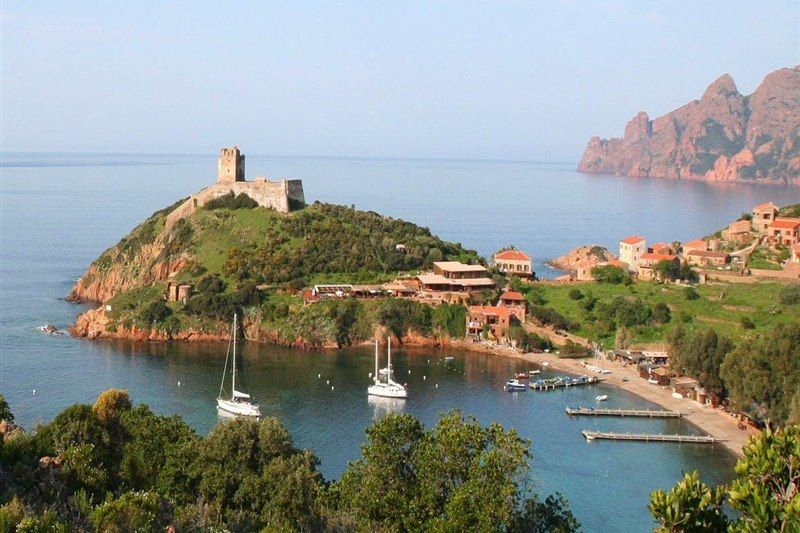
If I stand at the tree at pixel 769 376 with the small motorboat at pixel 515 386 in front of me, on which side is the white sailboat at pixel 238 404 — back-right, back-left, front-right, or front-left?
front-left

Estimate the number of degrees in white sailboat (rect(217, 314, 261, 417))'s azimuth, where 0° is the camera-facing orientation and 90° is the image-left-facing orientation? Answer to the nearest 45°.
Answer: approximately 135°

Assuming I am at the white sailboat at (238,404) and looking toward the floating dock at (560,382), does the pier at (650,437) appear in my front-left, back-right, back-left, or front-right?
front-right

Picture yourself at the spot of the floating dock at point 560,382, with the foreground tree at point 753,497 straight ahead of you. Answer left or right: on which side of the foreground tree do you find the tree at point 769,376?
left

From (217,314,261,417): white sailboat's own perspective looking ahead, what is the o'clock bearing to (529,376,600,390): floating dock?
The floating dock is roughly at 4 o'clock from the white sailboat.

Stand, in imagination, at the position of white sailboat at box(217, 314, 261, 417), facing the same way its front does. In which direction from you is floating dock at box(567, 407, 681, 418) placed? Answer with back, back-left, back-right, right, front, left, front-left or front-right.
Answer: back-right

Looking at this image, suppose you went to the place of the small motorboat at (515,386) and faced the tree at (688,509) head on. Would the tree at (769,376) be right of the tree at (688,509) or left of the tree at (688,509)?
left

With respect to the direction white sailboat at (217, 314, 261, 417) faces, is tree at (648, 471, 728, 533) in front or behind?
behind

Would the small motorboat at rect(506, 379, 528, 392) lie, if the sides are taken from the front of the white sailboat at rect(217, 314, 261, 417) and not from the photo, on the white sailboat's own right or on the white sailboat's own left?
on the white sailboat's own right
